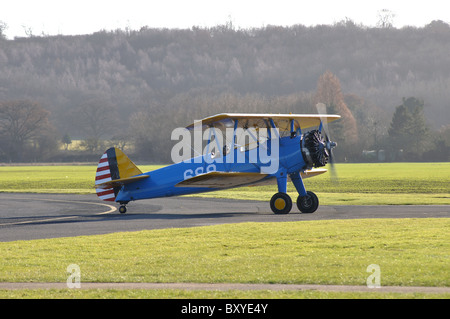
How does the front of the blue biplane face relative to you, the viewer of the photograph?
facing the viewer and to the right of the viewer
